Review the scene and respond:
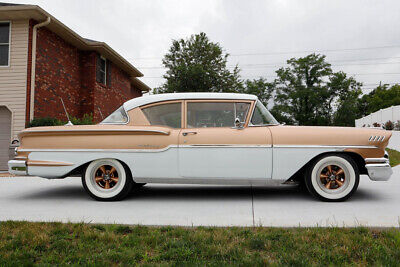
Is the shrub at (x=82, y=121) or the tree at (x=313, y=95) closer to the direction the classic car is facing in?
the tree

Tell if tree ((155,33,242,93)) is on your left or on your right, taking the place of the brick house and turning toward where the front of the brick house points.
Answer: on your left

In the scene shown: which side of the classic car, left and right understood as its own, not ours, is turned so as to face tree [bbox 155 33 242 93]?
left

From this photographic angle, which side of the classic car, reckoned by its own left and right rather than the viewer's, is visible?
right
